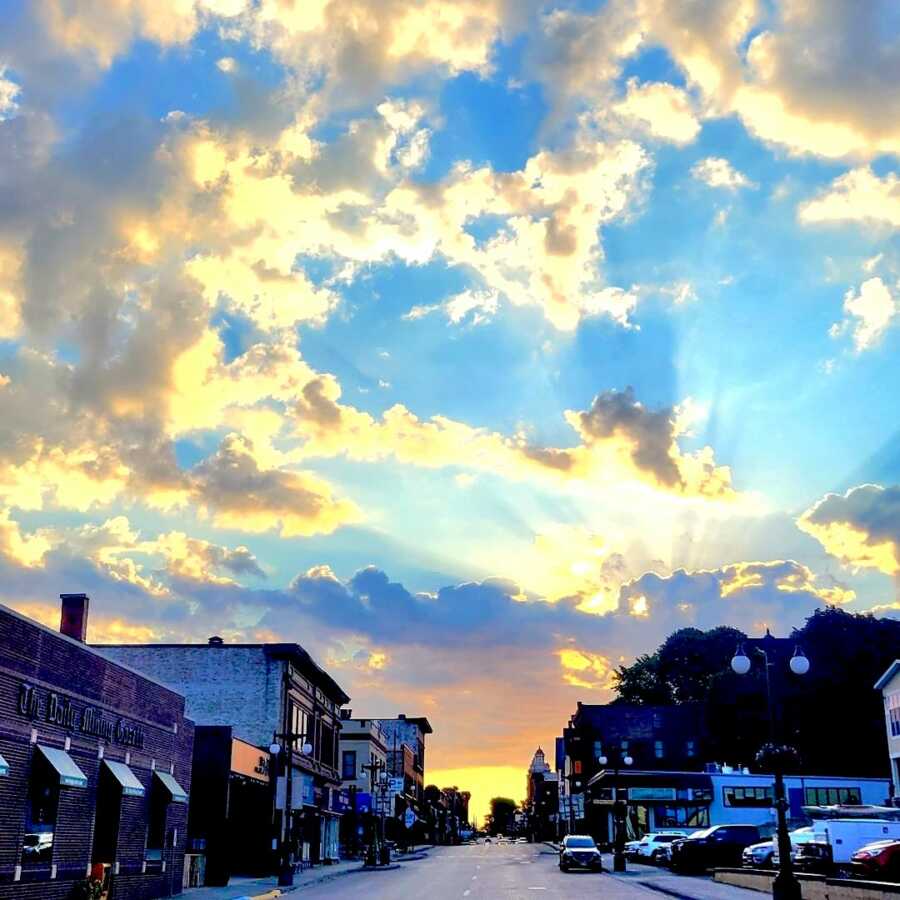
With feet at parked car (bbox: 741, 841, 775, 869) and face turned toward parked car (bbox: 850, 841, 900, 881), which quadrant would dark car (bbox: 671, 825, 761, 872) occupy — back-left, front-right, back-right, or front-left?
back-right

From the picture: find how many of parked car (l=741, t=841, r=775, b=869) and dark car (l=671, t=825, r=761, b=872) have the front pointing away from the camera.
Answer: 0

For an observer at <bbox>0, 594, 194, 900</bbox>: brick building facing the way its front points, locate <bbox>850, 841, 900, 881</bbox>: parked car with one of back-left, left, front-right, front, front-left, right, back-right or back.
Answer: front-left

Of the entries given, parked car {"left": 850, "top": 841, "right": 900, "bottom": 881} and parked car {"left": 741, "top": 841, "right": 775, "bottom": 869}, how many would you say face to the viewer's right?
0

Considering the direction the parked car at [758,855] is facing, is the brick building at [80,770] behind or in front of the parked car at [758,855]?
in front

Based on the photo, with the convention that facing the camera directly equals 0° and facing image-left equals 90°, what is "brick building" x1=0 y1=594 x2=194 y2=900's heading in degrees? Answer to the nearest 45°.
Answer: approximately 315°
